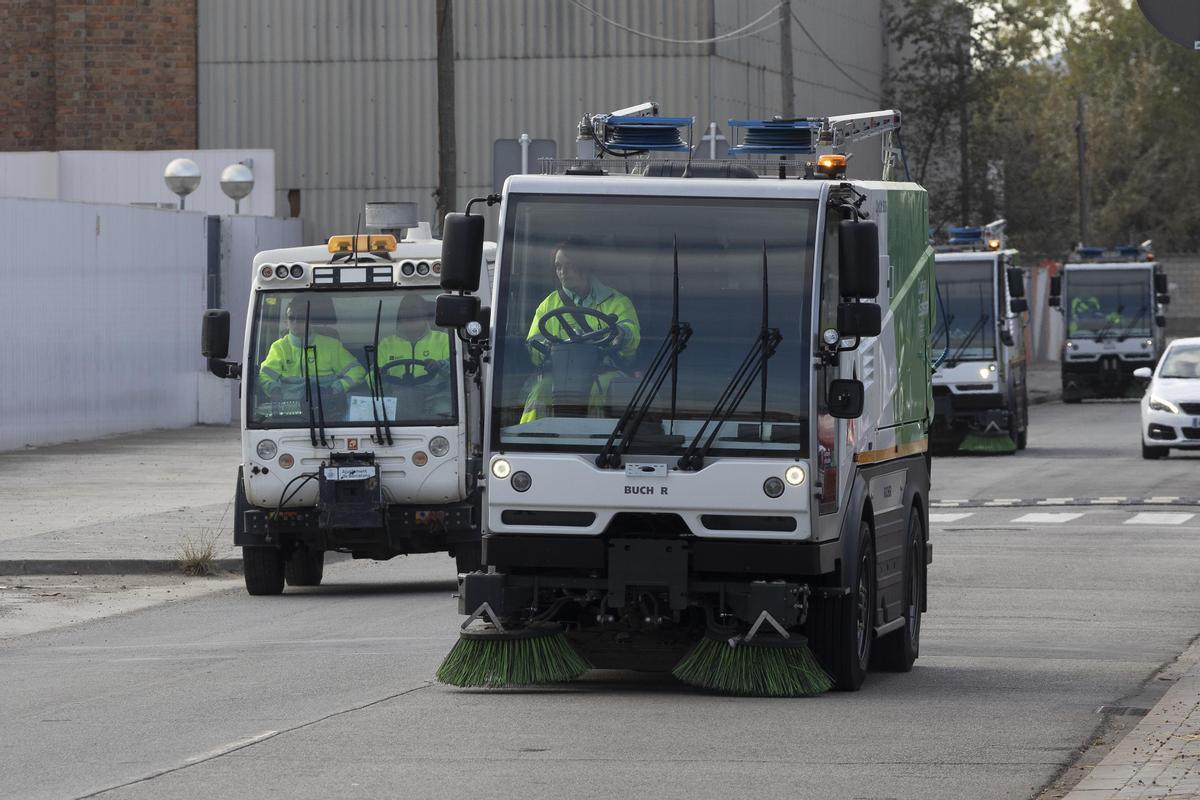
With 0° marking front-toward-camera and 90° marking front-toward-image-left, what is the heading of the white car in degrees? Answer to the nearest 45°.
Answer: approximately 0°

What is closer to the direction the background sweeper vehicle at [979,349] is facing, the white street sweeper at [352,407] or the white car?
the white street sweeper

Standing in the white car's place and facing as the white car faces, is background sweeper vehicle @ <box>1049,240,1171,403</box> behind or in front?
behind
